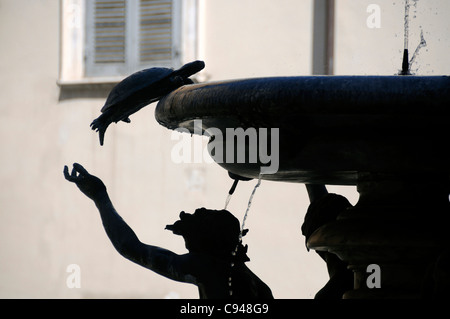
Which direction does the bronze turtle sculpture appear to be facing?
to the viewer's right
